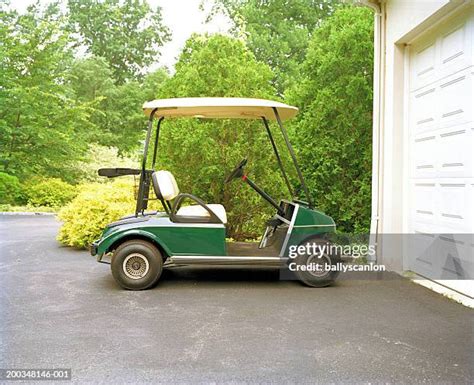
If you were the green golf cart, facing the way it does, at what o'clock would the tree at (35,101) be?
The tree is roughly at 8 o'clock from the green golf cart.

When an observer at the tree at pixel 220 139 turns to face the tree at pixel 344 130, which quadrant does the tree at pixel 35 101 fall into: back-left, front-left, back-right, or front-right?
back-left

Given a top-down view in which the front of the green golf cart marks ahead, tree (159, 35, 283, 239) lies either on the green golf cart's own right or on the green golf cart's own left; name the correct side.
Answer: on the green golf cart's own left

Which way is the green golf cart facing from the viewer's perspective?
to the viewer's right

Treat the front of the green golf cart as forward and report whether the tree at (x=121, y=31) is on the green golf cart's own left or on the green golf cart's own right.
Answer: on the green golf cart's own left

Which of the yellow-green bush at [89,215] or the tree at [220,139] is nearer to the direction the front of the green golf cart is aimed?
the tree

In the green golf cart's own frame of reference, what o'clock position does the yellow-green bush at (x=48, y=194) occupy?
The yellow-green bush is roughly at 8 o'clock from the green golf cart.

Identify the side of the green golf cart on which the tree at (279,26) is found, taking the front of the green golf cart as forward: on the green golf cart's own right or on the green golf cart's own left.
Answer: on the green golf cart's own left

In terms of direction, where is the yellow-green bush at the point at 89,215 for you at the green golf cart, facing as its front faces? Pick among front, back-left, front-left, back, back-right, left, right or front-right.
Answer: back-left

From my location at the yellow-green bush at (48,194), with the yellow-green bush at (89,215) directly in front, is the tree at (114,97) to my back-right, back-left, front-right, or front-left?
back-left
